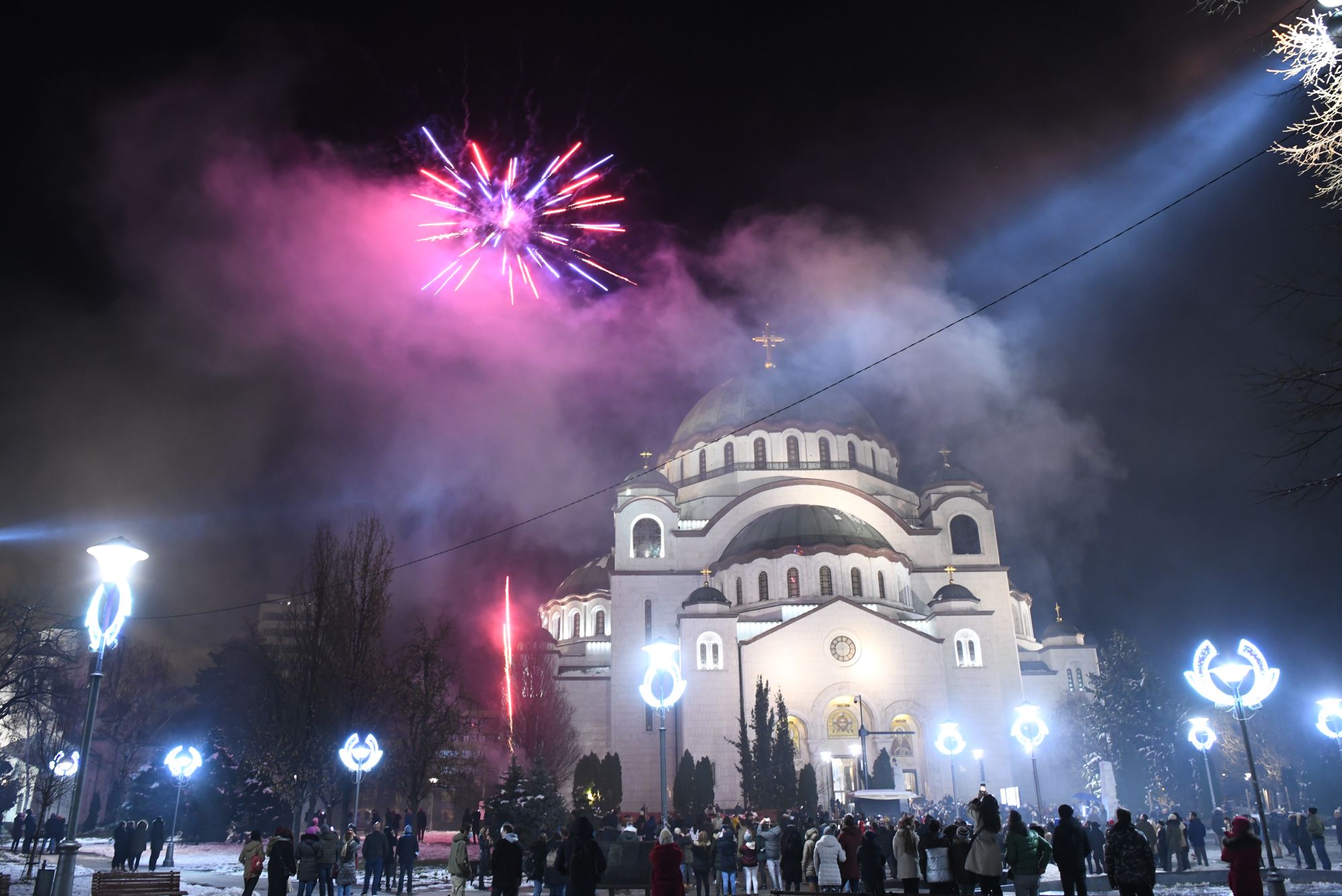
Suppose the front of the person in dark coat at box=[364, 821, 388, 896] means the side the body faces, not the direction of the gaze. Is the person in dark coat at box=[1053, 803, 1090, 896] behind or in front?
behind

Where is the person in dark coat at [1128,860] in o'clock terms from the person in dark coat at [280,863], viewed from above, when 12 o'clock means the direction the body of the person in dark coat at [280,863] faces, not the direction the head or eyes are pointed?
the person in dark coat at [1128,860] is roughly at 3 o'clock from the person in dark coat at [280,863].

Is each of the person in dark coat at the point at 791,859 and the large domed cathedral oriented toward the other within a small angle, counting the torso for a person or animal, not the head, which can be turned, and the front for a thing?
yes

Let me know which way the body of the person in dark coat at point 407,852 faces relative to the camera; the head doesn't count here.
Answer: away from the camera

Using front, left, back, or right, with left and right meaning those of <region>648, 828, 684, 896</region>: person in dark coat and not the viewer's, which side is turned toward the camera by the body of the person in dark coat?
back

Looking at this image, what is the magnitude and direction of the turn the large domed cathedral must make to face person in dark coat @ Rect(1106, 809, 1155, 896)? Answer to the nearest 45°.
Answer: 0° — it already faces them

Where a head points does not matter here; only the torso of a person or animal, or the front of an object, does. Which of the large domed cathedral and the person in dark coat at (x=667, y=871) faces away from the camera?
the person in dark coat

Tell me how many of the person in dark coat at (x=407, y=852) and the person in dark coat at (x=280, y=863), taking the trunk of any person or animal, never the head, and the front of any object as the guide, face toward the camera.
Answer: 0

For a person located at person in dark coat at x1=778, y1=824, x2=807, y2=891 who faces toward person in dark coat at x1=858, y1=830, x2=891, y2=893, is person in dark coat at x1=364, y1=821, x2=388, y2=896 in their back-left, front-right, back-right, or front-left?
back-right

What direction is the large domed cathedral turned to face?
toward the camera

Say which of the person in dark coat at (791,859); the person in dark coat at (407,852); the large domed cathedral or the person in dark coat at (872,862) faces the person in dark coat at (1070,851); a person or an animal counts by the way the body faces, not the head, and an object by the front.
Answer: the large domed cathedral

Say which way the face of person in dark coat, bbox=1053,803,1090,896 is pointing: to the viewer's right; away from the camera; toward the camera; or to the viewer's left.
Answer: away from the camera

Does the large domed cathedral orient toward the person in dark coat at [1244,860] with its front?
yes

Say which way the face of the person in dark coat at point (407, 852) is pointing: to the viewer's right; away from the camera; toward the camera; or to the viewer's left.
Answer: away from the camera

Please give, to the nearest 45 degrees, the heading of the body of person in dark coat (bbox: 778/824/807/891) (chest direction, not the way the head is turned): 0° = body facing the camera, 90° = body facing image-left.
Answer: approximately 180°

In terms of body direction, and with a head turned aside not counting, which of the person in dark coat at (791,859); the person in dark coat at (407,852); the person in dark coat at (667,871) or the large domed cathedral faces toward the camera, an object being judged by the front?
the large domed cathedral
